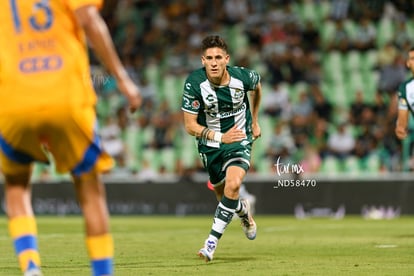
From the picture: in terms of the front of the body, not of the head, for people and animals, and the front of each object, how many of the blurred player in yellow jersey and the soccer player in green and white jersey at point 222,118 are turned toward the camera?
1

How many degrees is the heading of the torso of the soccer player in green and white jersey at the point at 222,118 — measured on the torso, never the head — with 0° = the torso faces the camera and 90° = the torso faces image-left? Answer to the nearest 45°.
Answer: approximately 0°

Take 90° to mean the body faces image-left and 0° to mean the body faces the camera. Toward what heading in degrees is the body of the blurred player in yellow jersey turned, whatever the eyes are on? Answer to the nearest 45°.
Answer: approximately 180°

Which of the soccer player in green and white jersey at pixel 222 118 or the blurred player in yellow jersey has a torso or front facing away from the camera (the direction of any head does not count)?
the blurred player in yellow jersey

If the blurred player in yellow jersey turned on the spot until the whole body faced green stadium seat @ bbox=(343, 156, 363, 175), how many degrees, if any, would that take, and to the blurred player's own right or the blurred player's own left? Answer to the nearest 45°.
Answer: approximately 45° to the blurred player's own right

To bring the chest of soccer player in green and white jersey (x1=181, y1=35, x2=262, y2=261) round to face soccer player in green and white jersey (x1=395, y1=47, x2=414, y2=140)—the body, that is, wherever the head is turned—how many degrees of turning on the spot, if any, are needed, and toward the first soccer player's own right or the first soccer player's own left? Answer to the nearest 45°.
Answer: approximately 135° to the first soccer player's own left

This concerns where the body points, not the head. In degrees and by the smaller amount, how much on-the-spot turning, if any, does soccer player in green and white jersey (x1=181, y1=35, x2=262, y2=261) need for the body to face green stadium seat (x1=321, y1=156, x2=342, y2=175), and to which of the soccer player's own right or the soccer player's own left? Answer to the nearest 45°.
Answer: approximately 180°

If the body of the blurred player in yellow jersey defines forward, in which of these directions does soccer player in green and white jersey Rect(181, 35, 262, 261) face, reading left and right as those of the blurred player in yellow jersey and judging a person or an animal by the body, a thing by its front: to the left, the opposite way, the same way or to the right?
the opposite way
